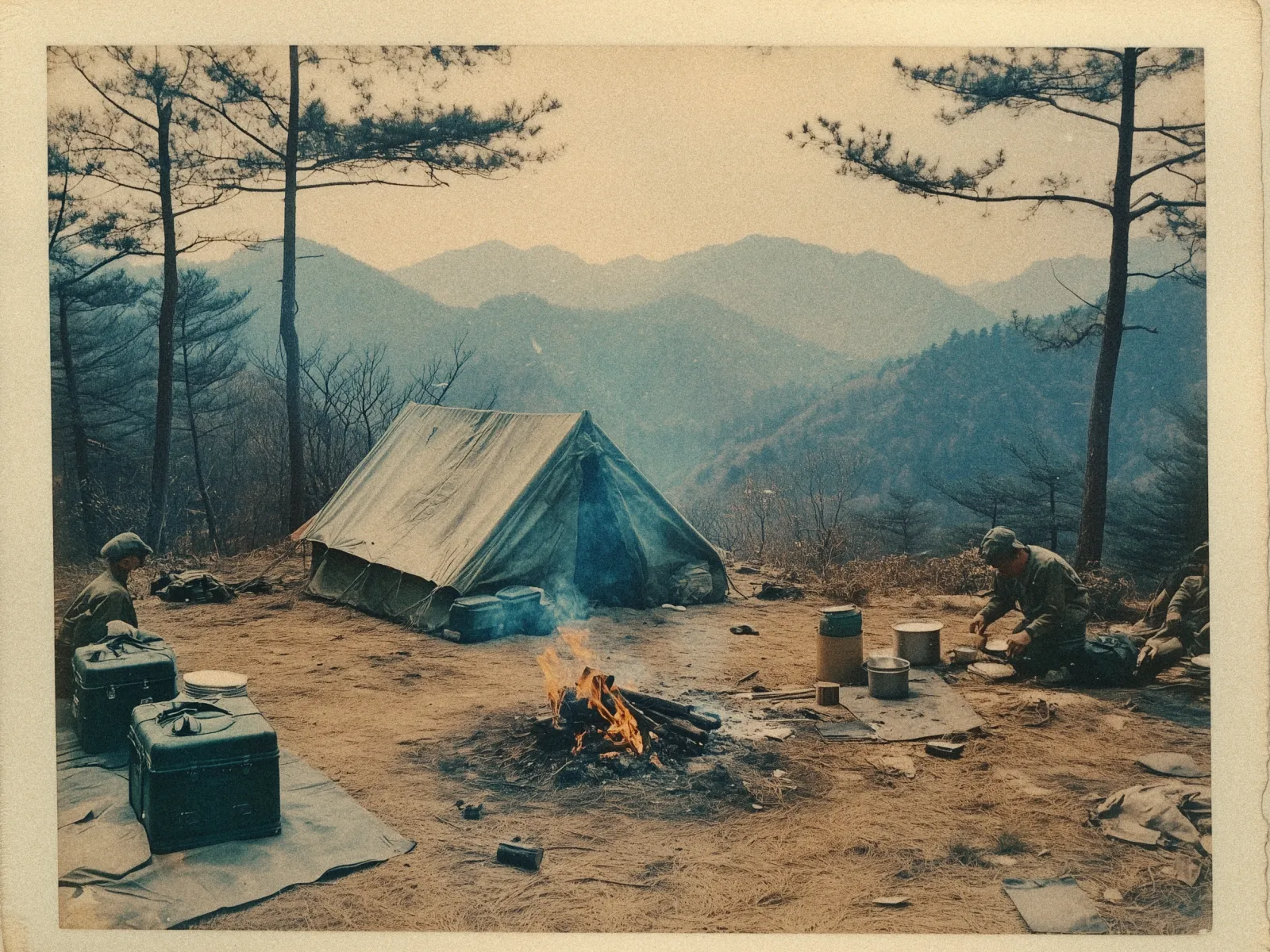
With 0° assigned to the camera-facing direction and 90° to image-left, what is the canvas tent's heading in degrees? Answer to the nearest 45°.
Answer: approximately 315°

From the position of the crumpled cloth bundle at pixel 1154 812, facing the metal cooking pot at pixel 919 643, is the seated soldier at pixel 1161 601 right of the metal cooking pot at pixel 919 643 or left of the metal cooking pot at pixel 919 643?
right

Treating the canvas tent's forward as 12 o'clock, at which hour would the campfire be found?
The campfire is roughly at 1 o'clock from the canvas tent.
